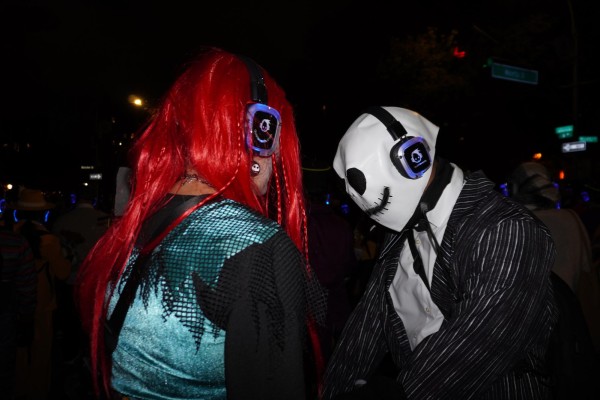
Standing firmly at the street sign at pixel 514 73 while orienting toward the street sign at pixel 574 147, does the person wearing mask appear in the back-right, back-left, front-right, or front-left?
back-right

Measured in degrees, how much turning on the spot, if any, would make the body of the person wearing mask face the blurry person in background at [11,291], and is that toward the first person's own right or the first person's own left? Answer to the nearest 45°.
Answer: approximately 45° to the first person's own right

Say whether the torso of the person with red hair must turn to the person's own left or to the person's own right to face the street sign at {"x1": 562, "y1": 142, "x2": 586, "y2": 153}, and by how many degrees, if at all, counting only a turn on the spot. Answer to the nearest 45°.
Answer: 0° — they already face it

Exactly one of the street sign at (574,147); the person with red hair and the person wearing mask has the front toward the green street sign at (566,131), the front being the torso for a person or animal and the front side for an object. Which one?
the person with red hair

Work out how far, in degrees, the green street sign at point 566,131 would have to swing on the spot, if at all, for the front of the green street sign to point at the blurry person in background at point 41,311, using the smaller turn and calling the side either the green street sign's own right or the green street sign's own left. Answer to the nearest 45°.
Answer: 0° — it already faces them

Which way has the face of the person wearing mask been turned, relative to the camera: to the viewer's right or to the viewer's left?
to the viewer's left

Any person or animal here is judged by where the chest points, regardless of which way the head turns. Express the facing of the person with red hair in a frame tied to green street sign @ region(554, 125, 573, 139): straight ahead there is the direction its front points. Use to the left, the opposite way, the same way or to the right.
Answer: the opposite way

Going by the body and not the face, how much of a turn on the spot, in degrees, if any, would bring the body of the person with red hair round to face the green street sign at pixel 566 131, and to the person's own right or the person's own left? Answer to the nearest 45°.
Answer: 0° — they already face it
